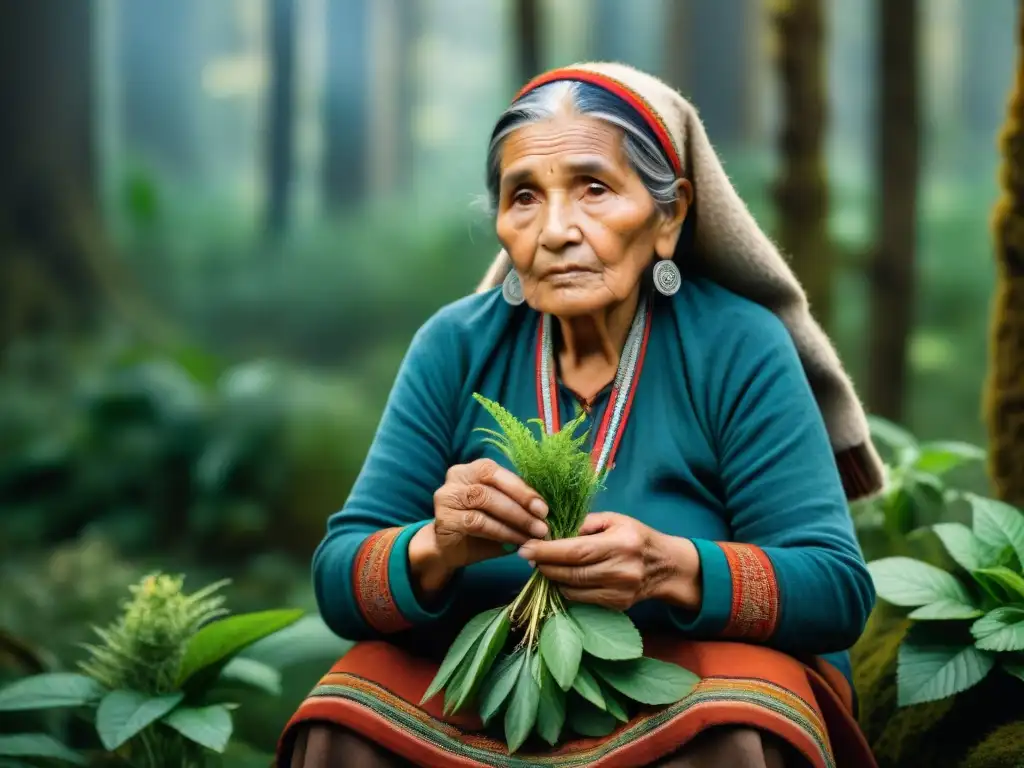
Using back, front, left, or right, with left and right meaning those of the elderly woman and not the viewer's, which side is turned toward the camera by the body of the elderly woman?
front

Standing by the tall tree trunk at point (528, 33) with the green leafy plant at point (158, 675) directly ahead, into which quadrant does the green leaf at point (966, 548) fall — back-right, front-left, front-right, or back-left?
front-left

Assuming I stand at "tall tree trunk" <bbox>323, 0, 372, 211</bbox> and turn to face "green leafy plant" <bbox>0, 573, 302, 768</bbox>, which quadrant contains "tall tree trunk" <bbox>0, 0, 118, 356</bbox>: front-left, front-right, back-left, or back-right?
front-right

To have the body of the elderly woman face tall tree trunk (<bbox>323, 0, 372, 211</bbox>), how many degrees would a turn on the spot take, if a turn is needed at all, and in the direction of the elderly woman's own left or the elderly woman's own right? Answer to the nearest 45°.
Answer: approximately 180°

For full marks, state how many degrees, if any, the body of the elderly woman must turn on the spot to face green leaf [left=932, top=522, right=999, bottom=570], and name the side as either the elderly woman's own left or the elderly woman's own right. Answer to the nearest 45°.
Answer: approximately 135° to the elderly woman's own left

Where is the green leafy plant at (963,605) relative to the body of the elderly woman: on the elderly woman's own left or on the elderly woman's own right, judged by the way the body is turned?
on the elderly woman's own left

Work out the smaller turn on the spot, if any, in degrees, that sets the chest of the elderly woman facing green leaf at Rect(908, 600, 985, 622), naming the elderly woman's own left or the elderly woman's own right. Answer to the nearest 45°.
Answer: approximately 90° to the elderly woman's own left

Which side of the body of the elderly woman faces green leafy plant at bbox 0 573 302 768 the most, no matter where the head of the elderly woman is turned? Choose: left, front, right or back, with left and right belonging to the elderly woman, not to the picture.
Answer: right

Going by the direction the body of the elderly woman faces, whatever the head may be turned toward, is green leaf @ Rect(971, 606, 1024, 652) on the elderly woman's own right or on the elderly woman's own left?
on the elderly woman's own left

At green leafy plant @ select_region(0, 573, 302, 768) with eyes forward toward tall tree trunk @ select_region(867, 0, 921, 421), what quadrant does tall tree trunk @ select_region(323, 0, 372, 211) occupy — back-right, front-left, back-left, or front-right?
front-left
